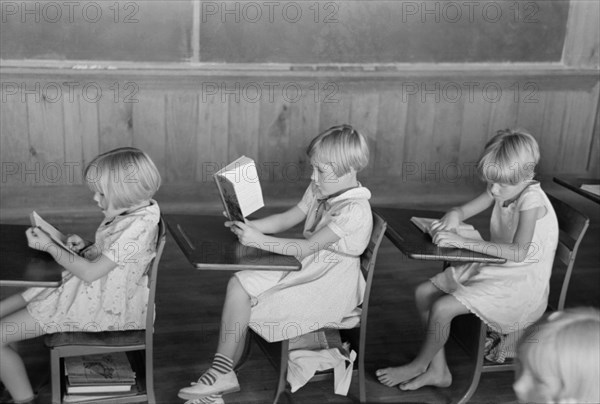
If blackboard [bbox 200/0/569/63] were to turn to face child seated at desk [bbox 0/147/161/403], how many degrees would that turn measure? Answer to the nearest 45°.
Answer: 0° — it already faces them

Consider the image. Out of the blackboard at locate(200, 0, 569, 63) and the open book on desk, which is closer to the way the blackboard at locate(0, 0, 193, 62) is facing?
the open book on desk

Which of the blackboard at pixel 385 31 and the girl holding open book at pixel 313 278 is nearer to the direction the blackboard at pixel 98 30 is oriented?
the girl holding open book

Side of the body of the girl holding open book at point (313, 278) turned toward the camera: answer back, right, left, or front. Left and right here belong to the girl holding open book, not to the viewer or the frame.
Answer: left

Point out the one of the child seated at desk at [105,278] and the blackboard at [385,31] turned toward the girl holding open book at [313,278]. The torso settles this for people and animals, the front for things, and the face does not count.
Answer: the blackboard

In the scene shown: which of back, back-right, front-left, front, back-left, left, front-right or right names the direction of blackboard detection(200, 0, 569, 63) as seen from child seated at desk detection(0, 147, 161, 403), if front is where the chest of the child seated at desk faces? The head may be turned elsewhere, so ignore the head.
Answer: back-right

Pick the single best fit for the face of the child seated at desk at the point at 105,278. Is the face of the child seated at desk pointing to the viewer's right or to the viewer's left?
to the viewer's left

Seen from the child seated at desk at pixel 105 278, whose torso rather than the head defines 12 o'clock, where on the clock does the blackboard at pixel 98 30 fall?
The blackboard is roughly at 3 o'clock from the child seated at desk.

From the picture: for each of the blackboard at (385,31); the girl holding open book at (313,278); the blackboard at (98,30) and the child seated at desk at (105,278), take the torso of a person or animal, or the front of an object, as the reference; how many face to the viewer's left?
2

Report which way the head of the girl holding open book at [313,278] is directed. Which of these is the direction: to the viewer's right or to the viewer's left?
to the viewer's left

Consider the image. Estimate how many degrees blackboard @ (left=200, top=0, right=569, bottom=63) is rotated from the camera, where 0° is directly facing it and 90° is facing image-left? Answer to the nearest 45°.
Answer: approximately 0°

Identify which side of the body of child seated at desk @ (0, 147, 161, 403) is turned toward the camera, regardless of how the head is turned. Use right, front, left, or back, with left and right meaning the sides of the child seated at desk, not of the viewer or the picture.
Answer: left

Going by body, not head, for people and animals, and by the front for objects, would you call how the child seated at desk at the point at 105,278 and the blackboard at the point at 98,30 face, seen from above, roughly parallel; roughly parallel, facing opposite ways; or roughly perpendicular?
roughly perpendicular

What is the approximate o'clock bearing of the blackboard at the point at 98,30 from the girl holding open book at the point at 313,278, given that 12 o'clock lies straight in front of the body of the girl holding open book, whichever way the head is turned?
The blackboard is roughly at 2 o'clock from the girl holding open book.

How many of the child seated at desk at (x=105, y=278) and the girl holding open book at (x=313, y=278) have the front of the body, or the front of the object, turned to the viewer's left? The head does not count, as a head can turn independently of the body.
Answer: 2

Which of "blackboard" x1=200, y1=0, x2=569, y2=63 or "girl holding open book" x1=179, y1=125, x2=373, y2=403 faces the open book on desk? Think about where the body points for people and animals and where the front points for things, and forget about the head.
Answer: the blackboard
